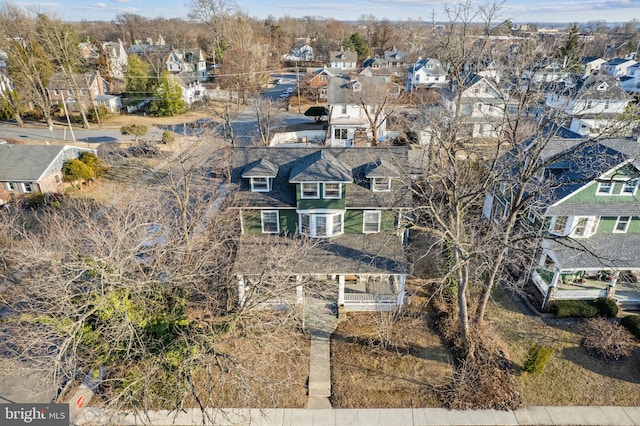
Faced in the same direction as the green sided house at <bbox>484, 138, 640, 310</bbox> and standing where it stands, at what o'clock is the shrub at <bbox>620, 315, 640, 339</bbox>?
The shrub is roughly at 12 o'clock from the green sided house.

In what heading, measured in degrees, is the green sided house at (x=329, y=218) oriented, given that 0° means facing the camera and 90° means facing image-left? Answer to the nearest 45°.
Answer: approximately 0°

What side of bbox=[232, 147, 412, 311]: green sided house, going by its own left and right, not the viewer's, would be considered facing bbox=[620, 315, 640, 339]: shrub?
left

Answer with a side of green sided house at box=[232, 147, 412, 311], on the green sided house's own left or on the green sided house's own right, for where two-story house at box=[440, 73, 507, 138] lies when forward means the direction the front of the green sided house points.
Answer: on the green sided house's own left

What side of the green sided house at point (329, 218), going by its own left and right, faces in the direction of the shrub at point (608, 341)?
left

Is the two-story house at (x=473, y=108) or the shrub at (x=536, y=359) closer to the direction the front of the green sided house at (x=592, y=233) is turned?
the shrub

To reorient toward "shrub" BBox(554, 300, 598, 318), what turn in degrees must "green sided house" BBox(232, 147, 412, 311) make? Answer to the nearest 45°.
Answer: approximately 90° to its left

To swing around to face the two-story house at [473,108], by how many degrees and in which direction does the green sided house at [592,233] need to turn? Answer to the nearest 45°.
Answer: approximately 180°

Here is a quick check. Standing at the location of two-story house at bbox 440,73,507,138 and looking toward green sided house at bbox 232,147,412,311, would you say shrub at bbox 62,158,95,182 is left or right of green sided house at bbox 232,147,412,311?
right
